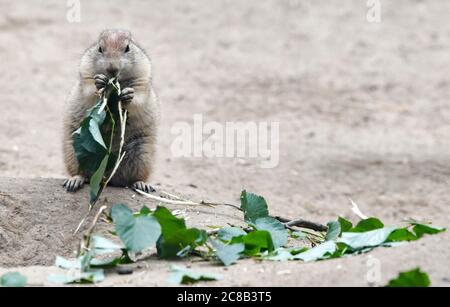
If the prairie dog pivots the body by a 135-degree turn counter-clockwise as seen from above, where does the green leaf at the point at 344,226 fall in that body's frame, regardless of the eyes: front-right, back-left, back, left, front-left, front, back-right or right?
right

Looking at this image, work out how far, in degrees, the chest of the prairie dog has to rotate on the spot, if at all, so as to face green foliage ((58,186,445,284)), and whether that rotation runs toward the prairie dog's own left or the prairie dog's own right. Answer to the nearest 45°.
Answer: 0° — it already faces it

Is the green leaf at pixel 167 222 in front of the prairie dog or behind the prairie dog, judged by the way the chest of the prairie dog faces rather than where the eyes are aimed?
in front

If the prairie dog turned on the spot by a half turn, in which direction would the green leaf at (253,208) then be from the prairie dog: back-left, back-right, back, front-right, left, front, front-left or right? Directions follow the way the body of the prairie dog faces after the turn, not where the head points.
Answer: back-right

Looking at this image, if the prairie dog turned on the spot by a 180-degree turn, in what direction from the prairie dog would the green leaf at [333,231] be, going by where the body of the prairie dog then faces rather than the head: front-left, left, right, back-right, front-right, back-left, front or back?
back-right

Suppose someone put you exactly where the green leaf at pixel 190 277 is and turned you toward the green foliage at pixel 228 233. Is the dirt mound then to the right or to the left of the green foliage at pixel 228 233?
left

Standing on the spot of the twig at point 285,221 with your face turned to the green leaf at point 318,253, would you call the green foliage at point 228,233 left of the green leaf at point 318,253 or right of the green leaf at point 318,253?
right

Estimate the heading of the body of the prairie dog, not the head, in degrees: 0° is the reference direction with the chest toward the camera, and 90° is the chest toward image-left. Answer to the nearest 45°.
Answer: approximately 0°

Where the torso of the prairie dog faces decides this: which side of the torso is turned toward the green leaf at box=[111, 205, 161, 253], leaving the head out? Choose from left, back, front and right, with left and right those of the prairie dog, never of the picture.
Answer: front

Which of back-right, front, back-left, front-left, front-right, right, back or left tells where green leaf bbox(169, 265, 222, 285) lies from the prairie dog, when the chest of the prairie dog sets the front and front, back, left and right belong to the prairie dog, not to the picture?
front

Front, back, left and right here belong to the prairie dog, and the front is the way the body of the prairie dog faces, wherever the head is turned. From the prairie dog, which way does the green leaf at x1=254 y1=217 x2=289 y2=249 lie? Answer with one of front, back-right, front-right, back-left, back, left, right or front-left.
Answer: front-left

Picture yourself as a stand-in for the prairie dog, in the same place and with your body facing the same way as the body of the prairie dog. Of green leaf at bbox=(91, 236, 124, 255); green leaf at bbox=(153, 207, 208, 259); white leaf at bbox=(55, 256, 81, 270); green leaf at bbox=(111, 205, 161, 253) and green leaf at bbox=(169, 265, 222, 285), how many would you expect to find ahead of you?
5

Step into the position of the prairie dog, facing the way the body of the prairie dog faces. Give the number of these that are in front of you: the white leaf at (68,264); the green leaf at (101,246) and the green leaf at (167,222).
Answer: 3

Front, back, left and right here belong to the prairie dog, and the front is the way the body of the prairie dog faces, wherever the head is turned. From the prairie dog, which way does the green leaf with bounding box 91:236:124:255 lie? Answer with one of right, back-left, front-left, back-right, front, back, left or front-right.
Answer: front
